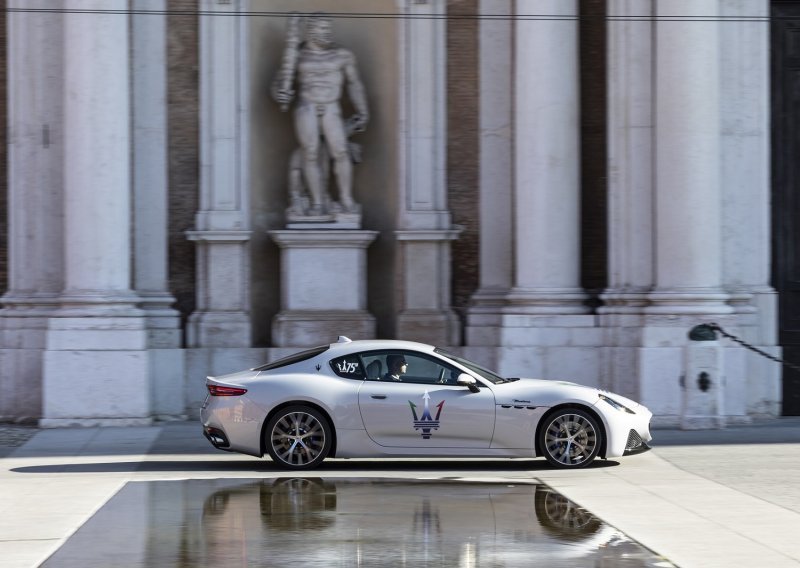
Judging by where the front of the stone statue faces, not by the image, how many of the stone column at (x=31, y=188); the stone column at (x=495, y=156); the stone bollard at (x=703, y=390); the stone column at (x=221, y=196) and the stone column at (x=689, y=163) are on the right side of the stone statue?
2

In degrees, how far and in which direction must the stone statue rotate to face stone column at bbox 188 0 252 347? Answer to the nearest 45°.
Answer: approximately 90° to its right

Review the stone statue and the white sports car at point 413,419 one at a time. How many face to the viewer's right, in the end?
1

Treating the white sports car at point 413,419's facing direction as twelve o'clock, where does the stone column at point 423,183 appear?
The stone column is roughly at 9 o'clock from the white sports car.

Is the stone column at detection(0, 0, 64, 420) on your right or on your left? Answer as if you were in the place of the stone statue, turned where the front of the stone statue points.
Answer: on your right

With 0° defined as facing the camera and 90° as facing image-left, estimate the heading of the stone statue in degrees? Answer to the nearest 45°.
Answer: approximately 0°

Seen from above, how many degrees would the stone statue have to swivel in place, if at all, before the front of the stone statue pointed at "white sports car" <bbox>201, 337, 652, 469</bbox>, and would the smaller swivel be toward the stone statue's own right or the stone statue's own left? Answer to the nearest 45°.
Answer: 0° — it already faces it

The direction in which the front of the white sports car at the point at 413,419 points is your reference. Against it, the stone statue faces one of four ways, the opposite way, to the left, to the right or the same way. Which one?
to the right

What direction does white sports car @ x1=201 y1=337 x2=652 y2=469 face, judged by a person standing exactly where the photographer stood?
facing to the right of the viewer
